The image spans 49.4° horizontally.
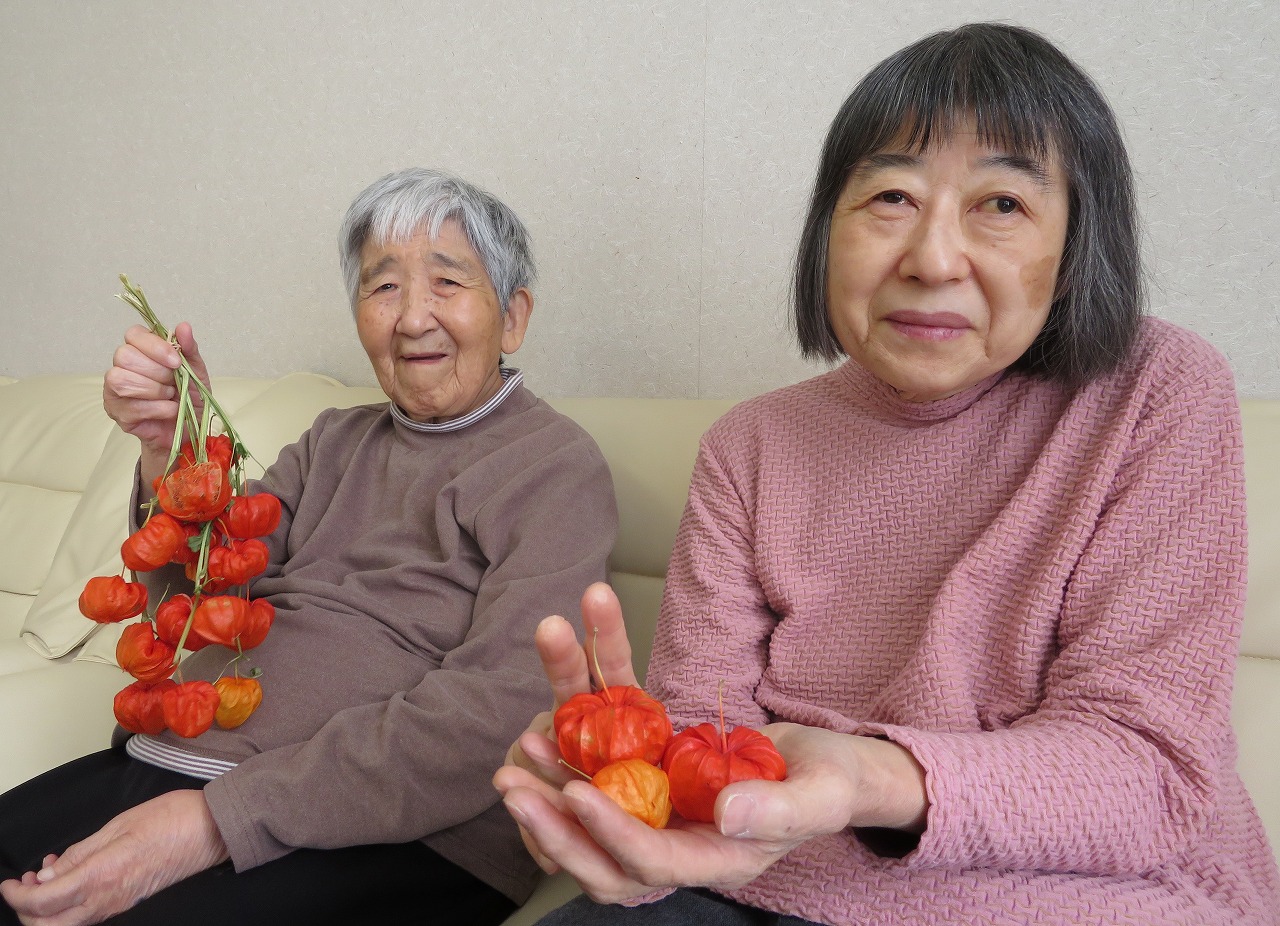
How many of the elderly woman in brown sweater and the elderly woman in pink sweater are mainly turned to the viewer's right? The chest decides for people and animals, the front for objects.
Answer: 0

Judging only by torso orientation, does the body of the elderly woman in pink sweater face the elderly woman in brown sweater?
no

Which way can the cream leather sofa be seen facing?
toward the camera

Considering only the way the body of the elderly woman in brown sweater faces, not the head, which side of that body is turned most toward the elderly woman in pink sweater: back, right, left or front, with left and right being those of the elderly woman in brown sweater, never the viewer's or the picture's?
left

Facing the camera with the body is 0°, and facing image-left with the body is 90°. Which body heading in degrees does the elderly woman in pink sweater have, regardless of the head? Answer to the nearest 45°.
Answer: approximately 45°

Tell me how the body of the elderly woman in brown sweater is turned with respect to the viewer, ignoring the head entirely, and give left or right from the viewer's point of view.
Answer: facing the viewer and to the left of the viewer
